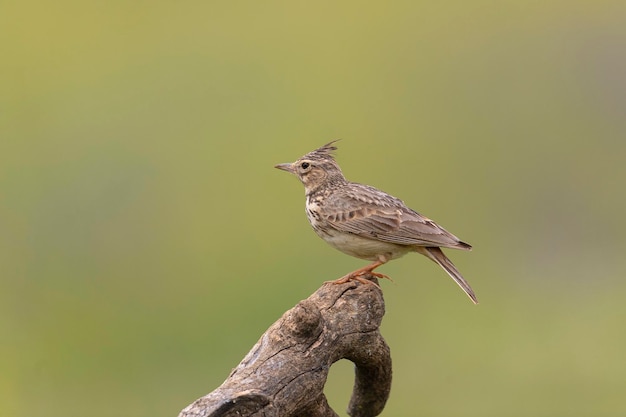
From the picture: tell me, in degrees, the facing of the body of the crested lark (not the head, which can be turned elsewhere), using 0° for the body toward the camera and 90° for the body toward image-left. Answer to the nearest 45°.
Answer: approximately 90°
